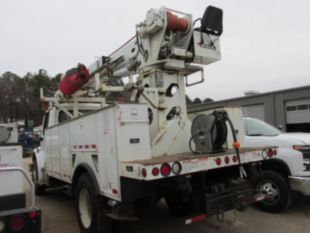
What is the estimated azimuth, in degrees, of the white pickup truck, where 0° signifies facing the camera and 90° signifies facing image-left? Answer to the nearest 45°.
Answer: approximately 315°

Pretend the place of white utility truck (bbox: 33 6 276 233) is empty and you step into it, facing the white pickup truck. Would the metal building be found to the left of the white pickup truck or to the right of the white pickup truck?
left

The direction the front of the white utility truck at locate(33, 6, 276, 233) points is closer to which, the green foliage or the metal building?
the green foliage

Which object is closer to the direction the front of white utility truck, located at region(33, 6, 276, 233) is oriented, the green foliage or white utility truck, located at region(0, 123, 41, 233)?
the green foliage

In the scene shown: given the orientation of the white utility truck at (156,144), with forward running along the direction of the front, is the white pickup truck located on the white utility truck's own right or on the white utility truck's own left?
on the white utility truck's own right

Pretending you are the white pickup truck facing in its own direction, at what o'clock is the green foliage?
The green foliage is roughly at 6 o'clock from the white pickup truck.

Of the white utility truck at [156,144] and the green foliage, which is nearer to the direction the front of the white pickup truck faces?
the white utility truck

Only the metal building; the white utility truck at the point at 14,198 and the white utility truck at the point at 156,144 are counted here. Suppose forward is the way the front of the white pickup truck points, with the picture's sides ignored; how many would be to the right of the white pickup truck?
2

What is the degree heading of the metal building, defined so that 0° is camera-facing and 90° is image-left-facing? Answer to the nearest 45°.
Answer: approximately 45°

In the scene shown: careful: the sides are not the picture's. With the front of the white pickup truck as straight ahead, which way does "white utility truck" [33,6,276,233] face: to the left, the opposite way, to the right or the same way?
the opposite way

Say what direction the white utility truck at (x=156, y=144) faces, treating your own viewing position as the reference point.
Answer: facing away from the viewer and to the left of the viewer

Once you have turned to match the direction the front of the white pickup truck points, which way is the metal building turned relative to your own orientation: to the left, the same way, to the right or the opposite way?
to the right

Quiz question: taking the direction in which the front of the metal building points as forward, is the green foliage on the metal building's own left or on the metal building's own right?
on the metal building's own right
